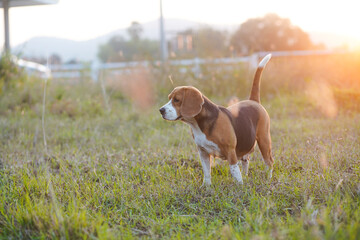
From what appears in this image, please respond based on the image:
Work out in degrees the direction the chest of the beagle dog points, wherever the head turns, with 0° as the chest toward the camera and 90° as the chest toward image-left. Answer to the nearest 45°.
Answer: approximately 45°

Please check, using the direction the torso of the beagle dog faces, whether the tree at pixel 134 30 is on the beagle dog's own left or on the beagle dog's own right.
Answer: on the beagle dog's own right

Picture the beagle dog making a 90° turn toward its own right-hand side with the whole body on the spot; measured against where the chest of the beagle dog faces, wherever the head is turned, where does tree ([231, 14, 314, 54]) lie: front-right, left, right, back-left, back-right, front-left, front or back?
front-right
